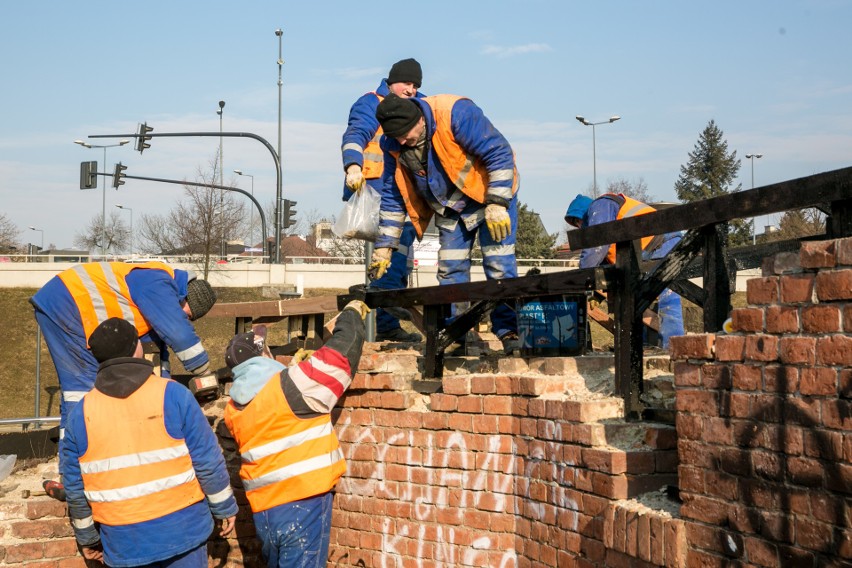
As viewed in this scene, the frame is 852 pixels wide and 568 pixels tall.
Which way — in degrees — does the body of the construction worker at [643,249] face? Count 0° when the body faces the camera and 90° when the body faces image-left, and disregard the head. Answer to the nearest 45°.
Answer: approximately 90°

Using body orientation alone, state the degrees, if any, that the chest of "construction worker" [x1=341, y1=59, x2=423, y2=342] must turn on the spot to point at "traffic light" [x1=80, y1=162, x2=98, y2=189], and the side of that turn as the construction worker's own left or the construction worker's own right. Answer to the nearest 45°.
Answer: approximately 180°

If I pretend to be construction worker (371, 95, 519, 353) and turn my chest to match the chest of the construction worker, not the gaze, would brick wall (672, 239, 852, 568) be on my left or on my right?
on my left

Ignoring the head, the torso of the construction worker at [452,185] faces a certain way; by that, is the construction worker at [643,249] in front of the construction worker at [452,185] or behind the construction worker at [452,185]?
behind

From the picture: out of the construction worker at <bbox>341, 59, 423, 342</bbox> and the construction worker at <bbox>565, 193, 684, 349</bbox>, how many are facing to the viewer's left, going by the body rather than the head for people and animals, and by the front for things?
1

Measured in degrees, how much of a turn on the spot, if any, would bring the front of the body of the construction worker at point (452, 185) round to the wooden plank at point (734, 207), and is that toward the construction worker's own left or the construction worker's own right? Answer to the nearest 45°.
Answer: approximately 90° to the construction worker's own left

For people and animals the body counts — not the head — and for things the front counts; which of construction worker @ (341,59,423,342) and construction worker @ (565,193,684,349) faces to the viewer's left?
construction worker @ (565,193,684,349)
